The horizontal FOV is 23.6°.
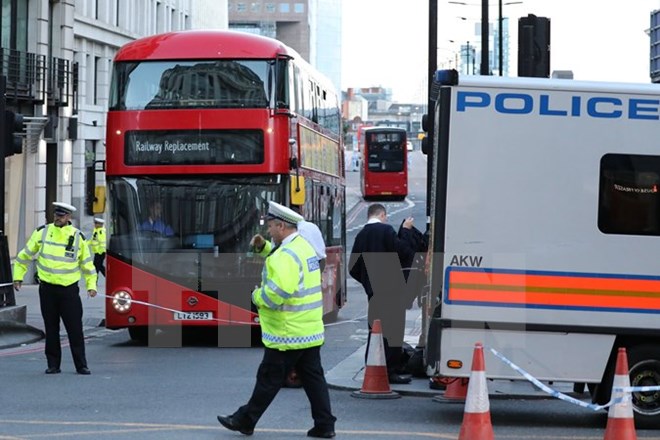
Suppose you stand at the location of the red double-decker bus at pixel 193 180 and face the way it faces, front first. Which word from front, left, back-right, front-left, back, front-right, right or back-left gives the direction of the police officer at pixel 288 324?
front

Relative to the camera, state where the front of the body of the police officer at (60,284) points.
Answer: toward the camera

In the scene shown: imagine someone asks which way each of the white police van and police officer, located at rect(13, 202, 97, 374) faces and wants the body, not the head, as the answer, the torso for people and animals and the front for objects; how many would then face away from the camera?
0

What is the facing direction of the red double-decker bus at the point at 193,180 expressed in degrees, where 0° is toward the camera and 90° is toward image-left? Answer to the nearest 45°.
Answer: approximately 0°

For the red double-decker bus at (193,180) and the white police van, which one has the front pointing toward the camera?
the red double-decker bus

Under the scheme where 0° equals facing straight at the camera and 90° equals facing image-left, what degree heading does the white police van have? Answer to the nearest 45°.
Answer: approximately 270°

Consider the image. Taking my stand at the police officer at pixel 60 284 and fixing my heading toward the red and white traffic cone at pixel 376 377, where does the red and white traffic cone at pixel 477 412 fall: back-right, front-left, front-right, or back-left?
front-right

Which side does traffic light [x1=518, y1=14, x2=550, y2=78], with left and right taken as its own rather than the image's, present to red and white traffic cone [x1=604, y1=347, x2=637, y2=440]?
back

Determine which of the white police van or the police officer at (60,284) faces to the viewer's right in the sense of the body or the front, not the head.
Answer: the white police van

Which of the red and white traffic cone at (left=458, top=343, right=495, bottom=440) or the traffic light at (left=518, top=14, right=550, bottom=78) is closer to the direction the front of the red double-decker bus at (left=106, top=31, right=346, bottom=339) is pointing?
the red and white traffic cone

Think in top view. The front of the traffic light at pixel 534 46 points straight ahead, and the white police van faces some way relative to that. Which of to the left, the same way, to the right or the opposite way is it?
to the right

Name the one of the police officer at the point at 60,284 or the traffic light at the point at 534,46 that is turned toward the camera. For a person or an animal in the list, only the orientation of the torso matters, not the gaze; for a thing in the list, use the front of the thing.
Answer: the police officer

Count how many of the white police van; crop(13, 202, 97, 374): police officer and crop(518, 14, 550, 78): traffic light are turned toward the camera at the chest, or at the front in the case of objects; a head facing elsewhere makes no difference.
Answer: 1

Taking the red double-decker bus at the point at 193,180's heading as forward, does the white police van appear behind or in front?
in front

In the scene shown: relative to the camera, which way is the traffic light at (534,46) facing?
away from the camera

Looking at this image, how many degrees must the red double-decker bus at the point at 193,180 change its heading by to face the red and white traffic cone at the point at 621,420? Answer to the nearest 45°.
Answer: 0° — it already faces it

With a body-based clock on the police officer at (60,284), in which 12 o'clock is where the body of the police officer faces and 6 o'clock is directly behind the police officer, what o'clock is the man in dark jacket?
The man in dark jacket is roughly at 10 o'clock from the police officer.

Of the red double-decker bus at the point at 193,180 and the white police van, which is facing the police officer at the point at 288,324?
the red double-decker bus
